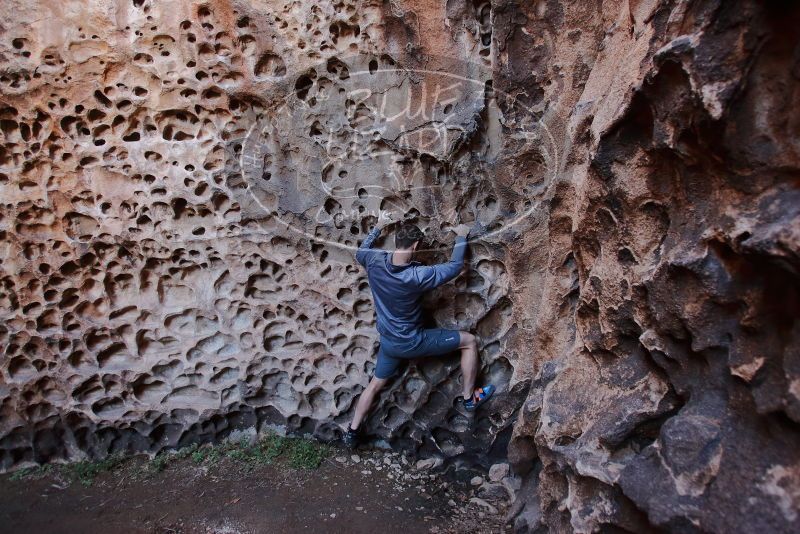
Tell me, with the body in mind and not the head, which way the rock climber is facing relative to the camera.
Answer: away from the camera
